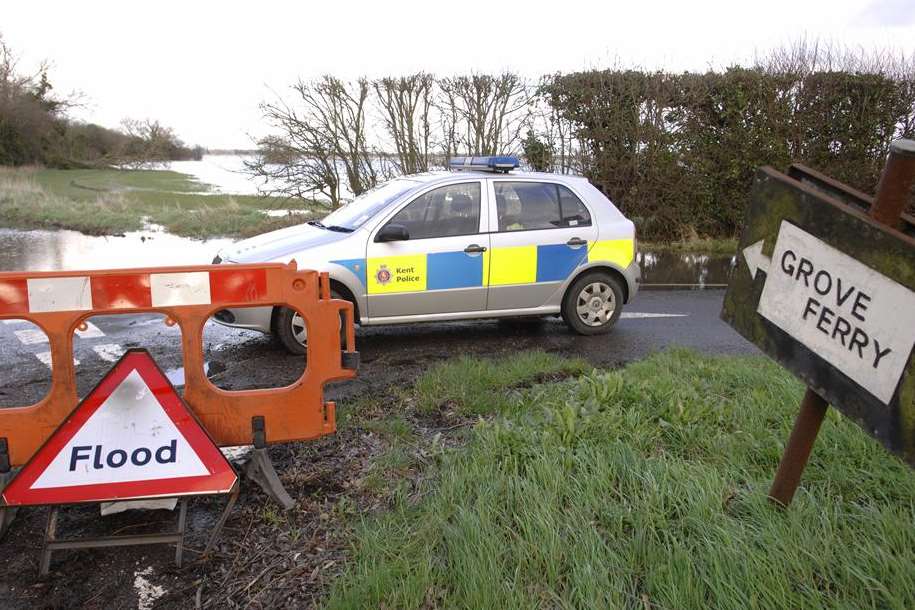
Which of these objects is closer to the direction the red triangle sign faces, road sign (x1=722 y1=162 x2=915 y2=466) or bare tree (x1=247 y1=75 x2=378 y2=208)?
the road sign

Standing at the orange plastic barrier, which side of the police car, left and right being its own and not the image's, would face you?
left

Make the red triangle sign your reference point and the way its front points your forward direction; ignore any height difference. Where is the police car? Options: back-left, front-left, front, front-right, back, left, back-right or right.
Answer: back-left

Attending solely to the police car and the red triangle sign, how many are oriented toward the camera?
1

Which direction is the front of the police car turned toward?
to the viewer's left

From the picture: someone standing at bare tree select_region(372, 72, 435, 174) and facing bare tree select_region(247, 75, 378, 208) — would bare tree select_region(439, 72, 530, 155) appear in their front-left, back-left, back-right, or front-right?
back-left

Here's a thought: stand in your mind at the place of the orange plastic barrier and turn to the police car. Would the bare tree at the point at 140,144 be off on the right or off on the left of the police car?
left

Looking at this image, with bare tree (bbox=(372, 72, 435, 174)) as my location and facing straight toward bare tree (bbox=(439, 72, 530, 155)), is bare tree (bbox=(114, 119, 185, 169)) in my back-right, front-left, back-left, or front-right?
back-left

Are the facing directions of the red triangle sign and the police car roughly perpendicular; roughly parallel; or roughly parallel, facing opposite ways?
roughly perpendicular

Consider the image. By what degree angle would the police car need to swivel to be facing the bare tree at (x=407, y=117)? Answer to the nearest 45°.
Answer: approximately 90° to its right
